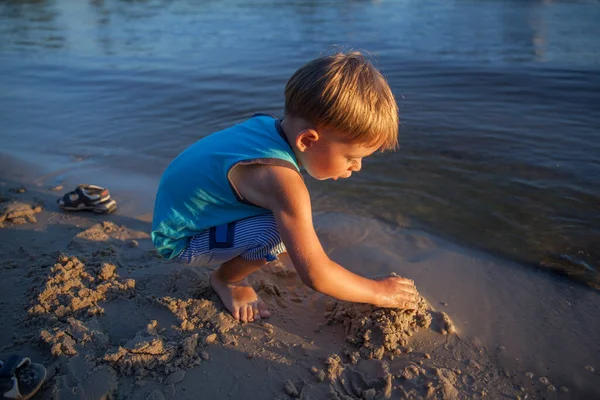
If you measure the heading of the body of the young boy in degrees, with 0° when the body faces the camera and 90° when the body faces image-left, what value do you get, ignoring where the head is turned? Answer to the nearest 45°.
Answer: approximately 270°

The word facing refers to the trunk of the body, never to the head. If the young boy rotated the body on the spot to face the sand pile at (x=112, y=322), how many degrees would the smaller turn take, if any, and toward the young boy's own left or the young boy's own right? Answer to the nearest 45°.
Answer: approximately 180°

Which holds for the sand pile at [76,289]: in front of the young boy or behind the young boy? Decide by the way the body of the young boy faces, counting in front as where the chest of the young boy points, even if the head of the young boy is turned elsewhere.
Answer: behind

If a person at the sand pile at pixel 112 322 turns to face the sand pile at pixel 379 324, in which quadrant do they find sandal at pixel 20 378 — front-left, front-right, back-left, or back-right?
back-right

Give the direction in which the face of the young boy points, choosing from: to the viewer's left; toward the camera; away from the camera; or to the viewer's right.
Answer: to the viewer's right

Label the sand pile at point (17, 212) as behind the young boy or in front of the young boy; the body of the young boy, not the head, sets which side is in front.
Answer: behind
